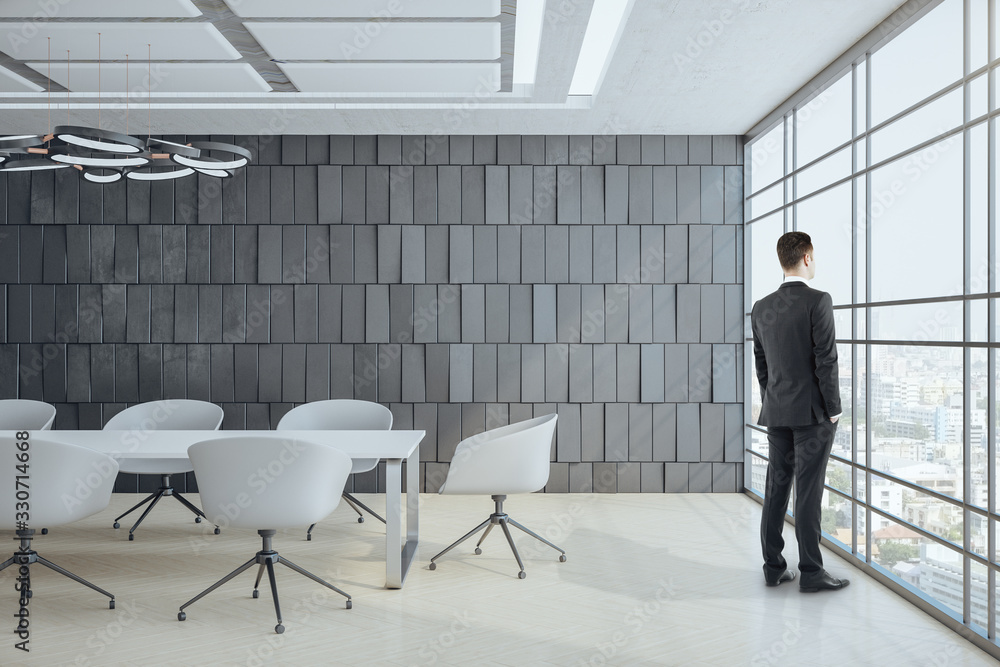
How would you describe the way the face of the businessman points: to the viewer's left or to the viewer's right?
to the viewer's right

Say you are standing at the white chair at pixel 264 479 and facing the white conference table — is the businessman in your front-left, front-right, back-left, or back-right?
front-right

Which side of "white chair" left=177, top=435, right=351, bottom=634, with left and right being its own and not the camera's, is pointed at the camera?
back

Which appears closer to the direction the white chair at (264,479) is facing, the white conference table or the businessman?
the white conference table

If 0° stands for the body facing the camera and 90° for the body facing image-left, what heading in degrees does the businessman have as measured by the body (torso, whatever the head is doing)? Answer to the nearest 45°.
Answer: approximately 225°

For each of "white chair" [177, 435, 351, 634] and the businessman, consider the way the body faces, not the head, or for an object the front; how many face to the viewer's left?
0

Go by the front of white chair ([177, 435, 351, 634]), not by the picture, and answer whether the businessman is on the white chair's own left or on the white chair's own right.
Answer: on the white chair's own right

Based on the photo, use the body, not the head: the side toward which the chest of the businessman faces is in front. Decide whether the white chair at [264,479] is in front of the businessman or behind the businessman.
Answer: behind
